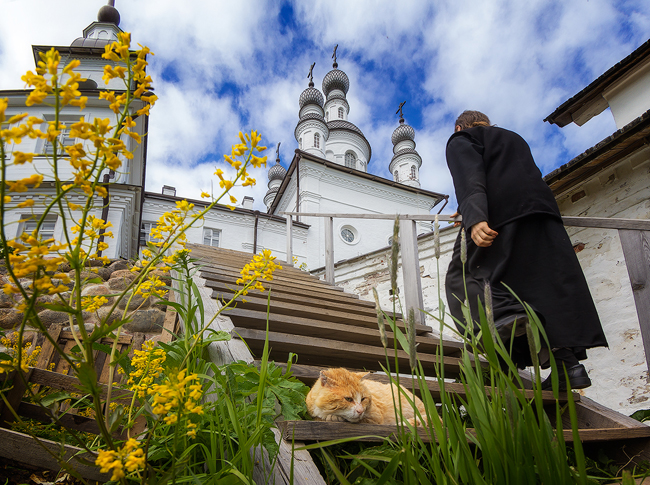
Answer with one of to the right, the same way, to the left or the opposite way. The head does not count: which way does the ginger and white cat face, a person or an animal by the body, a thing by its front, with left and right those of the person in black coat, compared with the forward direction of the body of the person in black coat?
to the left

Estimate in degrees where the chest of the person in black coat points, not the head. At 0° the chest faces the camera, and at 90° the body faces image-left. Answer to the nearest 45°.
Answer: approximately 135°

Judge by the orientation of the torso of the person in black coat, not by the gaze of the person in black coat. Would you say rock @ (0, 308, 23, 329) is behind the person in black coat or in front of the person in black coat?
in front

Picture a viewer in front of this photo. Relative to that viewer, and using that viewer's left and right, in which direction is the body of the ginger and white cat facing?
facing the viewer and to the left of the viewer

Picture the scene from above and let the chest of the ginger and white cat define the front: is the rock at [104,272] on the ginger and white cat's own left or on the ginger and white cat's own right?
on the ginger and white cat's own right

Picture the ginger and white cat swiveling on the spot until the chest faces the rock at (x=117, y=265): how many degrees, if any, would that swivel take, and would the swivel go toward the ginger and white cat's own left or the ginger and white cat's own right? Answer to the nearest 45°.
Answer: approximately 90° to the ginger and white cat's own right

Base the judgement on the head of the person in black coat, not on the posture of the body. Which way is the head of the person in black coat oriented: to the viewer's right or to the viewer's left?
to the viewer's left

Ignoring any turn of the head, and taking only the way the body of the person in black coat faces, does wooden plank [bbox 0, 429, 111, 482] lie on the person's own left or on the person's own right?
on the person's own left

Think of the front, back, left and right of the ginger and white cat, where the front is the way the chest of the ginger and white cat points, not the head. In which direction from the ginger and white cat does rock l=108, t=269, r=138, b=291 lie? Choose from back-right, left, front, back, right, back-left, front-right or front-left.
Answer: right

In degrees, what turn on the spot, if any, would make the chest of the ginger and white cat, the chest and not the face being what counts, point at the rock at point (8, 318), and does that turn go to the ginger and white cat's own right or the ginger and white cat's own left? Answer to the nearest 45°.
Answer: approximately 90° to the ginger and white cat's own right

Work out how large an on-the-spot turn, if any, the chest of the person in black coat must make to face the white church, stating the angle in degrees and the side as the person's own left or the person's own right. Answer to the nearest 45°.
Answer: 0° — they already face it

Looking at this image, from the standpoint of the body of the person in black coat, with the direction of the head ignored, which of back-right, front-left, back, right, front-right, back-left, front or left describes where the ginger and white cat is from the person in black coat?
left

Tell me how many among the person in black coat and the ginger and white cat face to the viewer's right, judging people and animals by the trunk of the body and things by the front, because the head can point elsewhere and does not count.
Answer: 0
